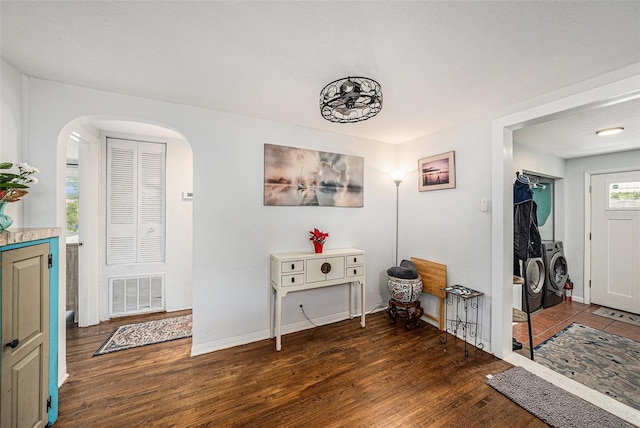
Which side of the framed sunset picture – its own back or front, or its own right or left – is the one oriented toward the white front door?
back

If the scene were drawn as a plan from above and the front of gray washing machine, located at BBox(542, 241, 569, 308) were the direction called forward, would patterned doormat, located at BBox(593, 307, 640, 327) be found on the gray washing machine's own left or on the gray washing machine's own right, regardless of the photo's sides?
on the gray washing machine's own left

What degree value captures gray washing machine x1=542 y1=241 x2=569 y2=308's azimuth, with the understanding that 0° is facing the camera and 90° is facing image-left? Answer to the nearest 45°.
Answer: approximately 315°

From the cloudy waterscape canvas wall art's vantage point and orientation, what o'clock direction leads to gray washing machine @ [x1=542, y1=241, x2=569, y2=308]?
The gray washing machine is roughly at 10 o'clock from the cloudy waterscape canvas wall art.

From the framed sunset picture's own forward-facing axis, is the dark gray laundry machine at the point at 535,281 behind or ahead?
behind

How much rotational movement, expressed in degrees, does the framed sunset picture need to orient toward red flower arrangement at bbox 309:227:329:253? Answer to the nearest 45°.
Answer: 0° — it already faces it

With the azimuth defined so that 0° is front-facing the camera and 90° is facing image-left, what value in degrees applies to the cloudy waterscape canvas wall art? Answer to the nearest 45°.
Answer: approximately 315°

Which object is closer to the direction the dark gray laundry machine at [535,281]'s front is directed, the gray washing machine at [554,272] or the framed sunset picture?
the framed sunset picture

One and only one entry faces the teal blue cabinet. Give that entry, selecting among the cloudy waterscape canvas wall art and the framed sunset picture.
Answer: the framed sunset picture

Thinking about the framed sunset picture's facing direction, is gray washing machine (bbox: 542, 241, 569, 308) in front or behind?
behind
